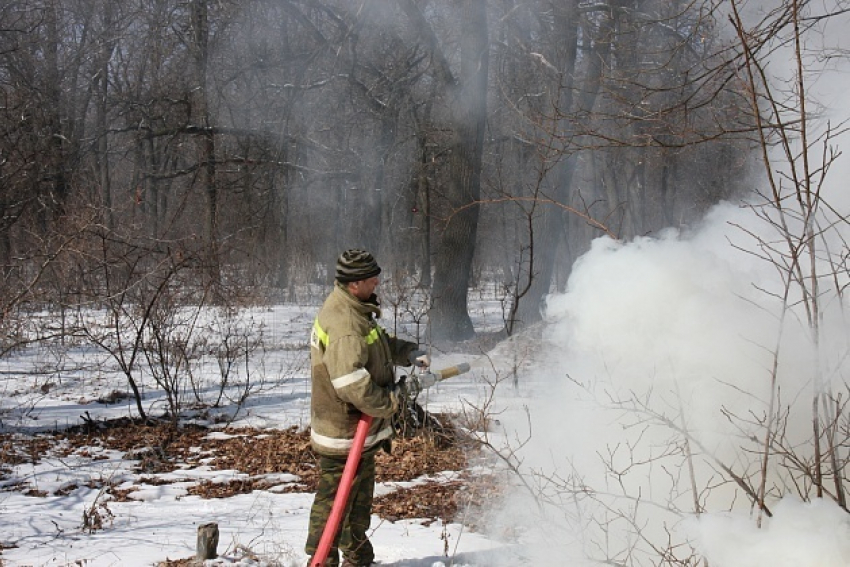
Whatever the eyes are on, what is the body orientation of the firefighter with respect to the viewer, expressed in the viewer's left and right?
facing to the right of the viewer

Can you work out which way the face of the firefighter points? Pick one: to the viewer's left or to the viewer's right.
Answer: to the viewer's right
